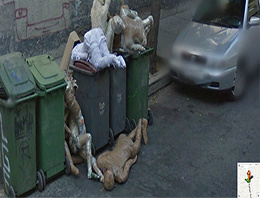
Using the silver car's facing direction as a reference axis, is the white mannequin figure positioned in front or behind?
in front

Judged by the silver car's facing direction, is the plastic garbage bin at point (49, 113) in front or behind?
in front

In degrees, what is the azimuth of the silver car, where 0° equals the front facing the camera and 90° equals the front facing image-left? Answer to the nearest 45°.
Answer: approximately 45°

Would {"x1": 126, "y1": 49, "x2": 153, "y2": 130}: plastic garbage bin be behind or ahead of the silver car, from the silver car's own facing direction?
ahead

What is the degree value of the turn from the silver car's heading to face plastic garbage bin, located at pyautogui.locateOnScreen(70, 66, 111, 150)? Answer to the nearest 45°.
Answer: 0° — it already faces it

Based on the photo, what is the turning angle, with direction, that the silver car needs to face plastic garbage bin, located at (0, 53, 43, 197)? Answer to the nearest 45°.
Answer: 0° — it already faces it

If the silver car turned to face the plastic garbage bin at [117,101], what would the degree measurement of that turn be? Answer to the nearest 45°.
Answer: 0° — it already faces it
